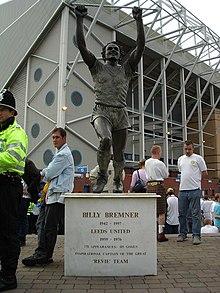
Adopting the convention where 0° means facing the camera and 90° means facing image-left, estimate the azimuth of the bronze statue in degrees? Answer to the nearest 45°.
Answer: approximately 0°

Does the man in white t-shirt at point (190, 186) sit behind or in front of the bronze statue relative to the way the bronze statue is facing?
behind

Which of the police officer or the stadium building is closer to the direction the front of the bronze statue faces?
the police officer
